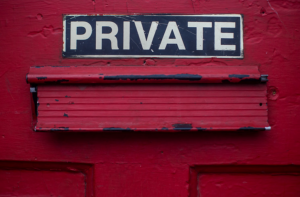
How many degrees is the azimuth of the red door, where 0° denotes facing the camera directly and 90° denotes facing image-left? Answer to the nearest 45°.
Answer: approximately 0°
